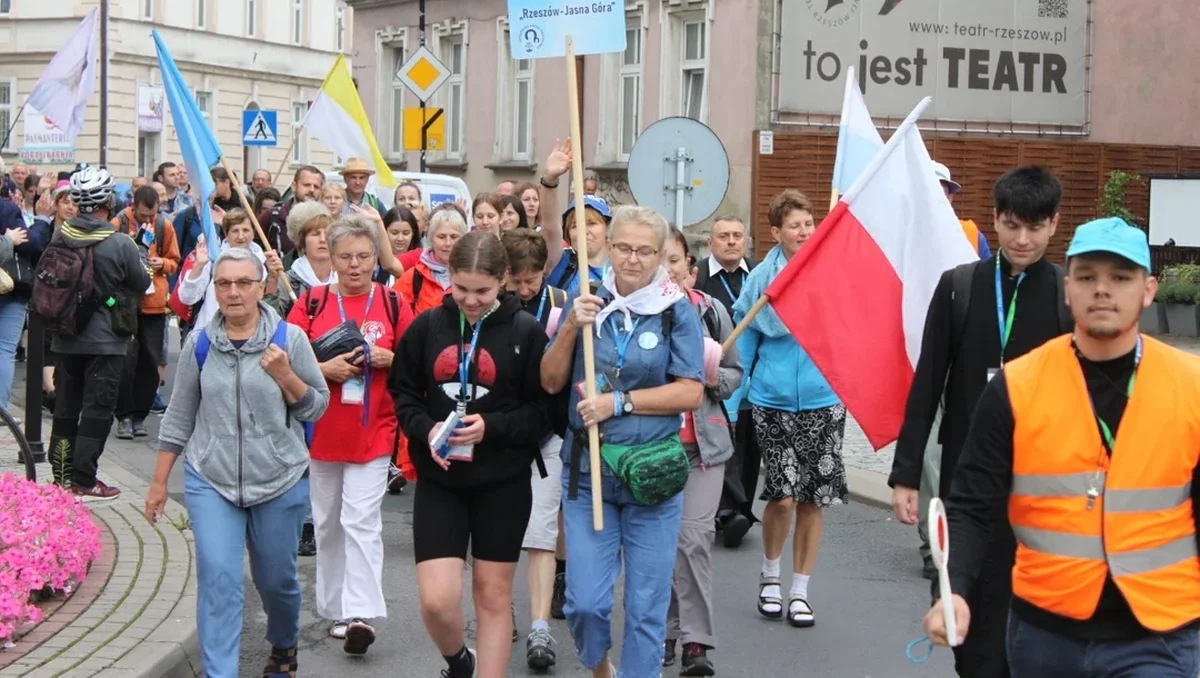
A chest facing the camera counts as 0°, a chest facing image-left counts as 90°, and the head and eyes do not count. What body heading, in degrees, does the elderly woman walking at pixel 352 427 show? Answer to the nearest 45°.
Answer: approximately 0°

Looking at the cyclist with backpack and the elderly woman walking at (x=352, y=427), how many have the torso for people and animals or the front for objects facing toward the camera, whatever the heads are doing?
1

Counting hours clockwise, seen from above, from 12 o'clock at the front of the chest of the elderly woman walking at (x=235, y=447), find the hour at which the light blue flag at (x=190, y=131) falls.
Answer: The light blue flag is roughly at 6 o'clock from the elderly woman walking.

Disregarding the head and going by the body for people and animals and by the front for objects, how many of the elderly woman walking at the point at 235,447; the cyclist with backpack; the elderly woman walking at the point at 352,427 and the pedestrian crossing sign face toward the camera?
3

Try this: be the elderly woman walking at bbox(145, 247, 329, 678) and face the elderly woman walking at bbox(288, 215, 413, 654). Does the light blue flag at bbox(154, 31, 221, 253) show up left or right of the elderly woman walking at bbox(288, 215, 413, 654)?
left

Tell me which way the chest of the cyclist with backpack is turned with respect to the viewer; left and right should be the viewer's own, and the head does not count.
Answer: facing away from the viewer and to the right of the viewer

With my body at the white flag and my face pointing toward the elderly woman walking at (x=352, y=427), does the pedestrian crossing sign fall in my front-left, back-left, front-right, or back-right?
back-left

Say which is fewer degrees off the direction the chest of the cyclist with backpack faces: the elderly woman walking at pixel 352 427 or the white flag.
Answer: the white flag

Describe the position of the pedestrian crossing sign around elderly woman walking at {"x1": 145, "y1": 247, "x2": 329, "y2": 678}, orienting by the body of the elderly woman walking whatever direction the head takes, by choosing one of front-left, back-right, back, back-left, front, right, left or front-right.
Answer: back

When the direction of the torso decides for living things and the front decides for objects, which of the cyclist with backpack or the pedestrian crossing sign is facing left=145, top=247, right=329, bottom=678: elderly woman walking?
the pedestrian crossing sign
